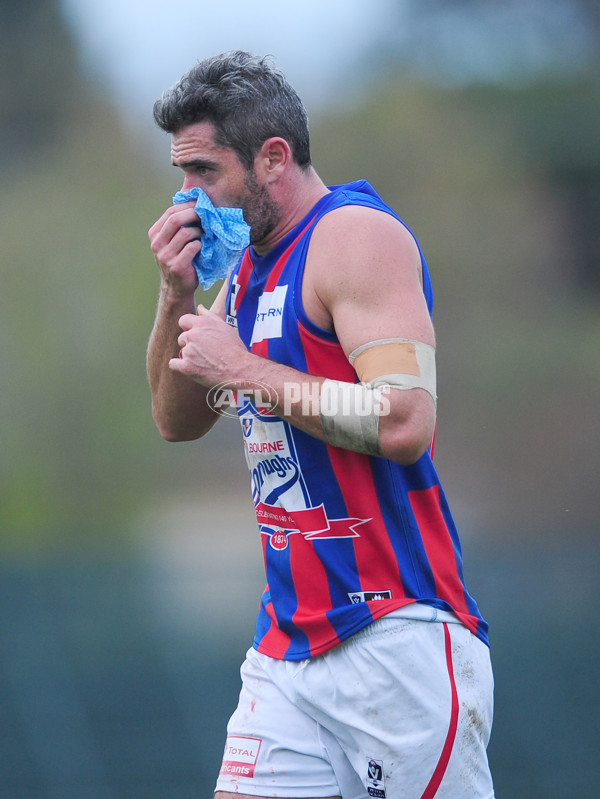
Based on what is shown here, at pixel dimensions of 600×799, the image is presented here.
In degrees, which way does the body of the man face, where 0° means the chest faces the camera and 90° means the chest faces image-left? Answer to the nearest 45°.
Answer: approximately 45°
